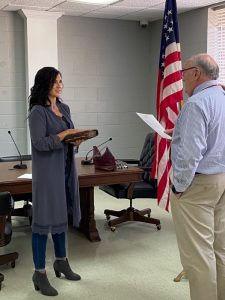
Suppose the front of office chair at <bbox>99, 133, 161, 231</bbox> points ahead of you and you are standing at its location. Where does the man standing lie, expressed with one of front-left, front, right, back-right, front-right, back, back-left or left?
left

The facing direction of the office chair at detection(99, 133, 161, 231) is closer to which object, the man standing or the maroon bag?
the maroon bag

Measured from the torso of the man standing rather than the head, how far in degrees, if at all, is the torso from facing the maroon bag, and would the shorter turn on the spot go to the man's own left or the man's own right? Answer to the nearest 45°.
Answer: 0° — they already face it

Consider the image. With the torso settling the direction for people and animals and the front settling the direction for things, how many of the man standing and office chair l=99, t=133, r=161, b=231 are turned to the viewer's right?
0

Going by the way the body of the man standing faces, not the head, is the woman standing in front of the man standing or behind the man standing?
in front

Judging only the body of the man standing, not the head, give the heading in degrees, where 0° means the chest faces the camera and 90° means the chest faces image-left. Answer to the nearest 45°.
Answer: approximately 135°

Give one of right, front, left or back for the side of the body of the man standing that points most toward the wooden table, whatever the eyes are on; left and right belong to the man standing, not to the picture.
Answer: front

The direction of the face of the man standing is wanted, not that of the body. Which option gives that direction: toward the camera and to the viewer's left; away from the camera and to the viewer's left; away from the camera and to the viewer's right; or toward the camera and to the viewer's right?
away from the camera and to the viewer's left

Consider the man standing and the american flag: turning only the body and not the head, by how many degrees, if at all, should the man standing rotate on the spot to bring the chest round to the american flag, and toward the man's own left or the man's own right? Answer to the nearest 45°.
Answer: approximately 45° to the man's own right

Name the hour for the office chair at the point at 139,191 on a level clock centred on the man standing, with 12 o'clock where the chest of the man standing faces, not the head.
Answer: The office chair is roughly at 1 o'clock from the man standing.
